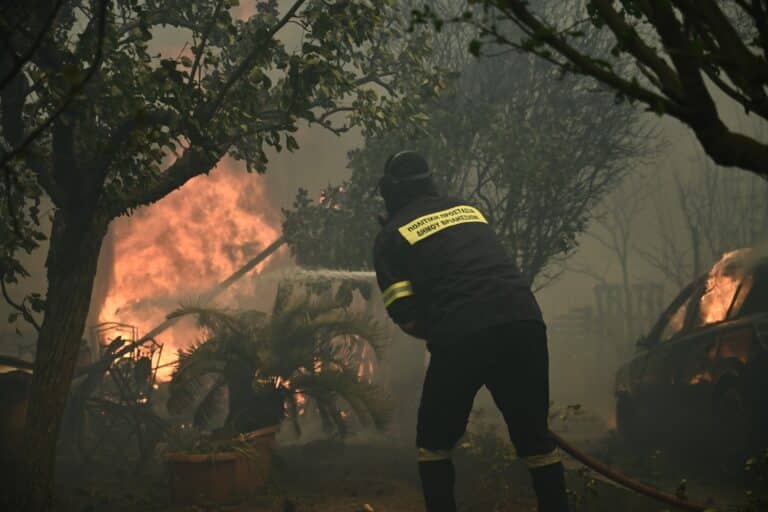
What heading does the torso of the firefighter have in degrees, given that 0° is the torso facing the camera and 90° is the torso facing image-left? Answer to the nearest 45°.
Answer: approximately 135°

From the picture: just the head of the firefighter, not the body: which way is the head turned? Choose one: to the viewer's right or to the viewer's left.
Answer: to the viewer's left

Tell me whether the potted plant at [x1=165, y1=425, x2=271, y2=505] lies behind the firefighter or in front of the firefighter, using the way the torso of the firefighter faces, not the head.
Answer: in front

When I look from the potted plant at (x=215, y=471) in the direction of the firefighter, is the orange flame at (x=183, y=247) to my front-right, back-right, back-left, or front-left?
back-left

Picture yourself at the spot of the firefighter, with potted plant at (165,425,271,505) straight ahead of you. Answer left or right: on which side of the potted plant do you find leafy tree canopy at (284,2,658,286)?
right

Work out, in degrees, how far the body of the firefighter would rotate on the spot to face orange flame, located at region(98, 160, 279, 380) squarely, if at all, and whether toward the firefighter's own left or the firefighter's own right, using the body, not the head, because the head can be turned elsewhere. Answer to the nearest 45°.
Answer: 0° — they already face it

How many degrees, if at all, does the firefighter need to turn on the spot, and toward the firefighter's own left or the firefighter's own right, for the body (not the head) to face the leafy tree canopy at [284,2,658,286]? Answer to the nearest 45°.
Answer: approximately 45° to the firefighter's own right

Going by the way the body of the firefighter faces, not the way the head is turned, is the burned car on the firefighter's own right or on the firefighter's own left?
on the firefighter's own right

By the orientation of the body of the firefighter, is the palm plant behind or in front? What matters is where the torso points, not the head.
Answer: in front
